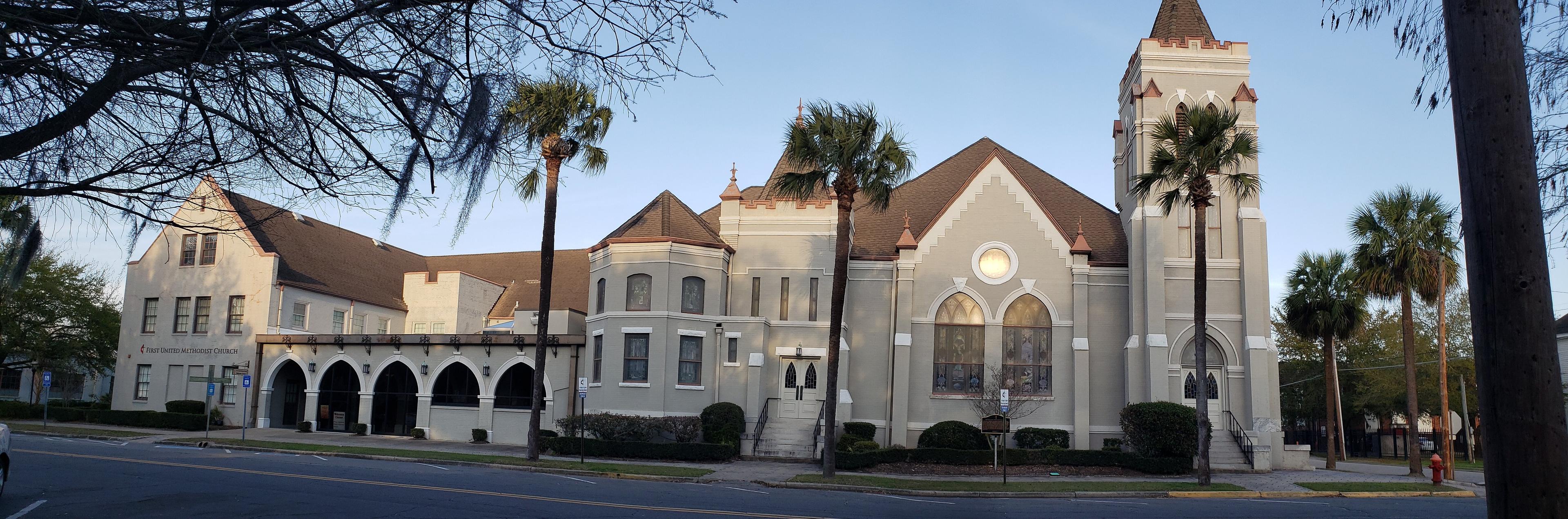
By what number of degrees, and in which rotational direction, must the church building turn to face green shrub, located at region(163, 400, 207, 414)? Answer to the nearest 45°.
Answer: approximately 90° to its right

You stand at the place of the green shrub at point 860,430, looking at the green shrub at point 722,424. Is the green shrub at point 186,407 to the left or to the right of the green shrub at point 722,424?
right

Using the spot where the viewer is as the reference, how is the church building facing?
facing the viewer

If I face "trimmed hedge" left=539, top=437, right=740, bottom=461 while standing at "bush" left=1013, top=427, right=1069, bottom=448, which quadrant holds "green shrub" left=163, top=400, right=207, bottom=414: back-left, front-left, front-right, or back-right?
front-right
